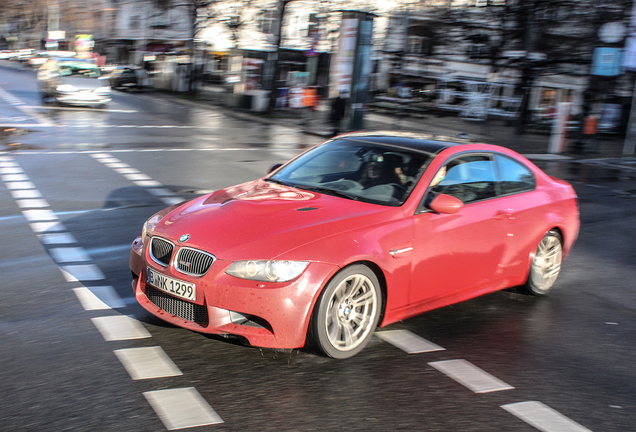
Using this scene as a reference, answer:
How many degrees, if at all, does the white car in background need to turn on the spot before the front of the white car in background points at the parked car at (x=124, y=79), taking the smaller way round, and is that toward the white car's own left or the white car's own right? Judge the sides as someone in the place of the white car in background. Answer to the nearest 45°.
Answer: approximately 135° to the white car's own left

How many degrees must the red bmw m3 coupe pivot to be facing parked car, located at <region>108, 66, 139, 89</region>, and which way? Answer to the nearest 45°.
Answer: approximately 135° to its right

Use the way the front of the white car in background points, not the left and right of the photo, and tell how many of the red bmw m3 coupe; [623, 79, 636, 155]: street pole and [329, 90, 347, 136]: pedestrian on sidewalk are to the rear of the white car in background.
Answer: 0

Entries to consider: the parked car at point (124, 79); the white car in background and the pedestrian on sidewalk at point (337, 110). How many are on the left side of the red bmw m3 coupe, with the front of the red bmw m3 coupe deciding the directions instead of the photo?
0

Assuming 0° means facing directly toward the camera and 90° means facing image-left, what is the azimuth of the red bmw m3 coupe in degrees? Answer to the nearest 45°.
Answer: approximately 45°

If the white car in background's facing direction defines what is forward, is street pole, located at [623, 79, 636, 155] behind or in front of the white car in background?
in front

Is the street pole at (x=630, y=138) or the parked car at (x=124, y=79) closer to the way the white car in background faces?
the street pole

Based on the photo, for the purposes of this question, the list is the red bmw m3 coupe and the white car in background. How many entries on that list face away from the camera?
0

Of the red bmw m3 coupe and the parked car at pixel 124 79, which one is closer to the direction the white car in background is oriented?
the red bmw m3 coupe

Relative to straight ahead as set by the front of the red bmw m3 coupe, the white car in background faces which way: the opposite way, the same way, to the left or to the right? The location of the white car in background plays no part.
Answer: to the left

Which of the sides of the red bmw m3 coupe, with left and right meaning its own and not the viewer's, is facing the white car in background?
right

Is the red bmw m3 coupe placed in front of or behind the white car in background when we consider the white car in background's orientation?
in front

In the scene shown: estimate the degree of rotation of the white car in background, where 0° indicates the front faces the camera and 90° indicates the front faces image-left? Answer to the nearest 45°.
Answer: approximately 315°
